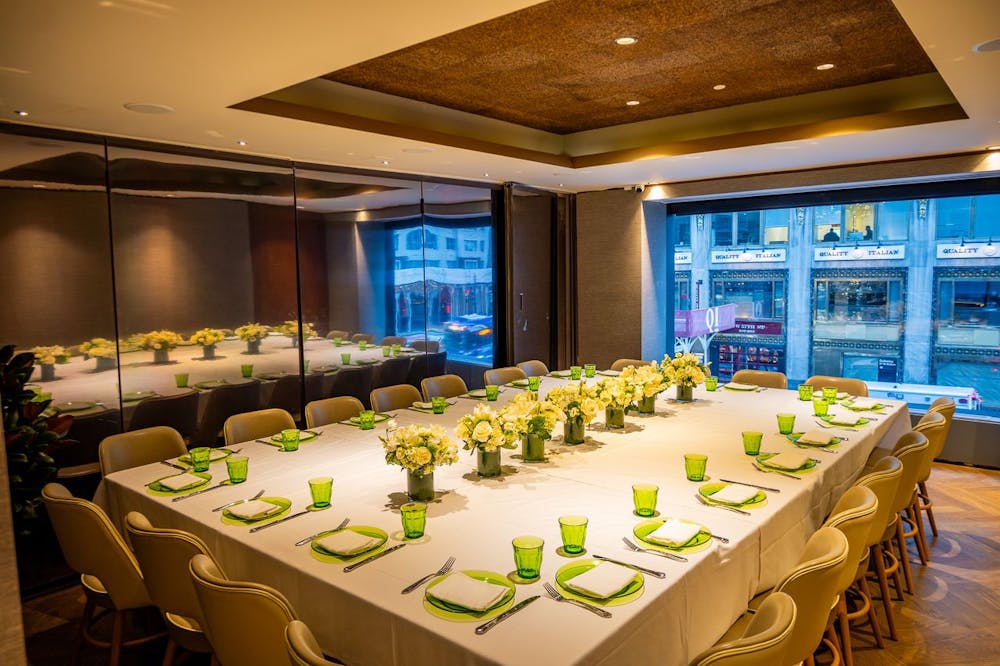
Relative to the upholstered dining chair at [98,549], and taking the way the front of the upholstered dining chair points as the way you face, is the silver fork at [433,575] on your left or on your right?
on your right

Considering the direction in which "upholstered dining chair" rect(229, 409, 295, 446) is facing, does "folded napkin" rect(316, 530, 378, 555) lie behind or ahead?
ahead

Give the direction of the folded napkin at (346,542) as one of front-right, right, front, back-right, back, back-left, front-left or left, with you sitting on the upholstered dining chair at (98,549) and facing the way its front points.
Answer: right

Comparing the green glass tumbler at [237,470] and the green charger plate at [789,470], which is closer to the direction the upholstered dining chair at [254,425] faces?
the green charger plate

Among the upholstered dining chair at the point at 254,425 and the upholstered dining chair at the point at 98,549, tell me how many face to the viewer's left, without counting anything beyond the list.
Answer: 0

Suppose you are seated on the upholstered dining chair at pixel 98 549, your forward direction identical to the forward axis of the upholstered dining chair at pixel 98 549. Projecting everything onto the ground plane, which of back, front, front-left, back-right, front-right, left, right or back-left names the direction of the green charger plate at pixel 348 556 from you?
right

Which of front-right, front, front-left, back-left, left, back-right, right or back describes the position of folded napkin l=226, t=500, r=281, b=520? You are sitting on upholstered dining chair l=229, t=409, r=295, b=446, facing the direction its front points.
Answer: front-right

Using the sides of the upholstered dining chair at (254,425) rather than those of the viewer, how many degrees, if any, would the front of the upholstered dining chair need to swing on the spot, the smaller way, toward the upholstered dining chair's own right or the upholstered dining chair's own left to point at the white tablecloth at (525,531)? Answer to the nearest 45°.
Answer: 0° — it already faces it

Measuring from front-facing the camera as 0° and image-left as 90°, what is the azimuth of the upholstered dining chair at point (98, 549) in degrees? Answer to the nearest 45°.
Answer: approximately 225°

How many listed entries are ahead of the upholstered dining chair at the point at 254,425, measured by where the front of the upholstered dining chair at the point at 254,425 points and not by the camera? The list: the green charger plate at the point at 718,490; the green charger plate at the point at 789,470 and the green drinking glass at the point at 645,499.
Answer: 3

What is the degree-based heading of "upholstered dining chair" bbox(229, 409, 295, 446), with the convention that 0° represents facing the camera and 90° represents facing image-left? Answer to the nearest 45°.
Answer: approximately 315°

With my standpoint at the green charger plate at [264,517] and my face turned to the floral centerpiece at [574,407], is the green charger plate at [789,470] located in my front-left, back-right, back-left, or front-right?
front-right

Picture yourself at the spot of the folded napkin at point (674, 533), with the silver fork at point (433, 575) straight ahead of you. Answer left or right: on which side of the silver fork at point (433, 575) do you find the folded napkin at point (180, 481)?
right

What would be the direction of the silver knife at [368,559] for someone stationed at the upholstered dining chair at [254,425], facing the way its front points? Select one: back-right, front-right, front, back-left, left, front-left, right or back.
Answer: front-right

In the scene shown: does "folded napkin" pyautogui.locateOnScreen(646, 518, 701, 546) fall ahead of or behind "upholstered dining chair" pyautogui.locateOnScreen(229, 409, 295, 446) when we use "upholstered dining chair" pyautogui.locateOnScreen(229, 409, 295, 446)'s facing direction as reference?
ahead

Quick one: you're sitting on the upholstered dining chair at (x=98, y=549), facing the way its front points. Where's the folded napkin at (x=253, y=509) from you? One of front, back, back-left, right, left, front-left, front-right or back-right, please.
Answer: right

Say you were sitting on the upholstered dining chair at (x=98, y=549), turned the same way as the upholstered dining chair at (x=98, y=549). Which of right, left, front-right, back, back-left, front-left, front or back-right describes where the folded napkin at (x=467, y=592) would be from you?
right
